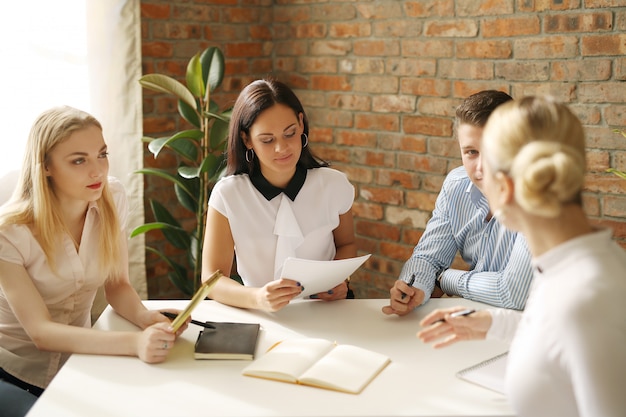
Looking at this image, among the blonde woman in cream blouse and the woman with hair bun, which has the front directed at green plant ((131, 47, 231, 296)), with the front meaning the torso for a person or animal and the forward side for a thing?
the woman with hair bun

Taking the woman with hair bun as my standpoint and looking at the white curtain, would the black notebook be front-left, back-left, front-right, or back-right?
front-left

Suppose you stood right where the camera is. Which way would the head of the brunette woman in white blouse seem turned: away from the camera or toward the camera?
toward the camera

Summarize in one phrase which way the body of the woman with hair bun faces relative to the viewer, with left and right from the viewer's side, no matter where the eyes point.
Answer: facing away from the viewer and to the left of the viewer

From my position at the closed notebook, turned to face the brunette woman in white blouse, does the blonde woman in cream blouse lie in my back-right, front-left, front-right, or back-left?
front-left

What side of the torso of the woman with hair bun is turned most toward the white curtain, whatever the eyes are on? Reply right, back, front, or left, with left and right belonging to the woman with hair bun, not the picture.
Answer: front

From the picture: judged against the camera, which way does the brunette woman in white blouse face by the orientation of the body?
toward the camera

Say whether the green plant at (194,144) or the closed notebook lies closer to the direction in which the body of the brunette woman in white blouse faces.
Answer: the closed notebook

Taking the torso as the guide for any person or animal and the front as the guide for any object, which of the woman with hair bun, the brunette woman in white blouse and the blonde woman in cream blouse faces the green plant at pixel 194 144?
the woman with hair bun

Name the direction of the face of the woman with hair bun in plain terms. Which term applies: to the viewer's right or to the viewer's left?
to the viewer's left

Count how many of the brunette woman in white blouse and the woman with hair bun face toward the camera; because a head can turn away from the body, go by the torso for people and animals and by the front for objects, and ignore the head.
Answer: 1

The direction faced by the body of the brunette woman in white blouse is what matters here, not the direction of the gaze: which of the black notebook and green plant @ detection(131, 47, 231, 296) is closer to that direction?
the black notebook

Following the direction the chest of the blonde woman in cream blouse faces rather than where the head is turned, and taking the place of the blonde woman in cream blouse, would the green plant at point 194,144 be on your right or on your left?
on your left

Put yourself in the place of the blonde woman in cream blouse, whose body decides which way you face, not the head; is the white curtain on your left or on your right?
on your left
